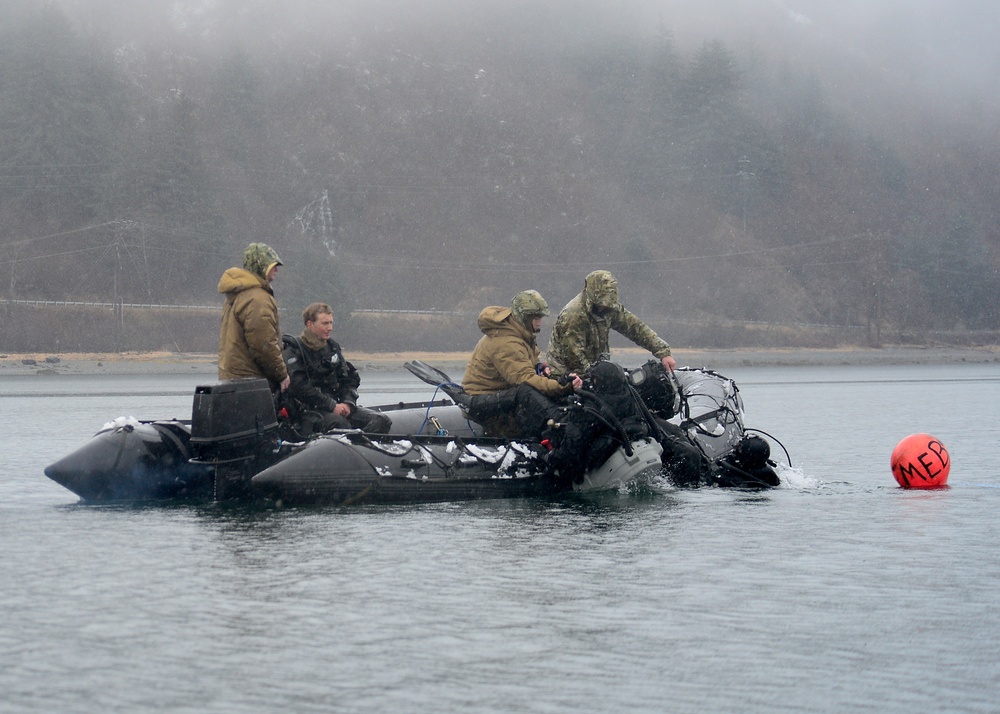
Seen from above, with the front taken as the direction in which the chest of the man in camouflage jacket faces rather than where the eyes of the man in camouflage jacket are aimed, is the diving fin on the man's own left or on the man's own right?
on the man's own right

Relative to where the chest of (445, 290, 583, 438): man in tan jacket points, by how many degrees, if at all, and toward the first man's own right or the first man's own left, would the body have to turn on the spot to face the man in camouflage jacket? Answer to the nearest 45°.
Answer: approximately 45° to the first man's own left

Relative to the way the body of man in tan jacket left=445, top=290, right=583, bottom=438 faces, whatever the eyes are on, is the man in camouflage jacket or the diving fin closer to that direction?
the man in camouflage jacket

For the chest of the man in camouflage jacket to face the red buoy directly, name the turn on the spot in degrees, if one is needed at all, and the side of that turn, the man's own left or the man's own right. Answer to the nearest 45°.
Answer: approximately 90° to the man's own left

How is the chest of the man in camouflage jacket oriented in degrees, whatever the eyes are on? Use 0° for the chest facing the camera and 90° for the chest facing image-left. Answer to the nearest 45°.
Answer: approximately 315°

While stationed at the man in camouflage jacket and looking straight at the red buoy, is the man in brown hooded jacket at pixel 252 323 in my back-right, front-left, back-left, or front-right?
back-right

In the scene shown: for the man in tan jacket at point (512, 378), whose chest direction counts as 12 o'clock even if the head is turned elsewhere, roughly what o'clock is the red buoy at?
The red buoy is roughly at 11 o'clock from the man in tan jacket.

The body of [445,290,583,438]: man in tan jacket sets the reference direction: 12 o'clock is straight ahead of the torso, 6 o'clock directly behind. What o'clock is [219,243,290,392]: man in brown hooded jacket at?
The man in brown hooded jacket is roughly at 5 o'clock from the man in tan jacket.

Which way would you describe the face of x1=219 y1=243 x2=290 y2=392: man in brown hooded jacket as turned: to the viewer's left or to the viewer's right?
to the viewer's right

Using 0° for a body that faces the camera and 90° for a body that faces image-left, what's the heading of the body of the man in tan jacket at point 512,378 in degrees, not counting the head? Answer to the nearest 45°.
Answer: approximately 270°

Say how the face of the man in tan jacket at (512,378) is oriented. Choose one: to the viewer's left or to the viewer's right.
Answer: to the viewer's right

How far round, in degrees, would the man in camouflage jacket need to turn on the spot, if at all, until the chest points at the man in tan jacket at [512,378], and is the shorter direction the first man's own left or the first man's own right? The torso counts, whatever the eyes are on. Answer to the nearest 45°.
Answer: approximately 90° to the first man's own right
